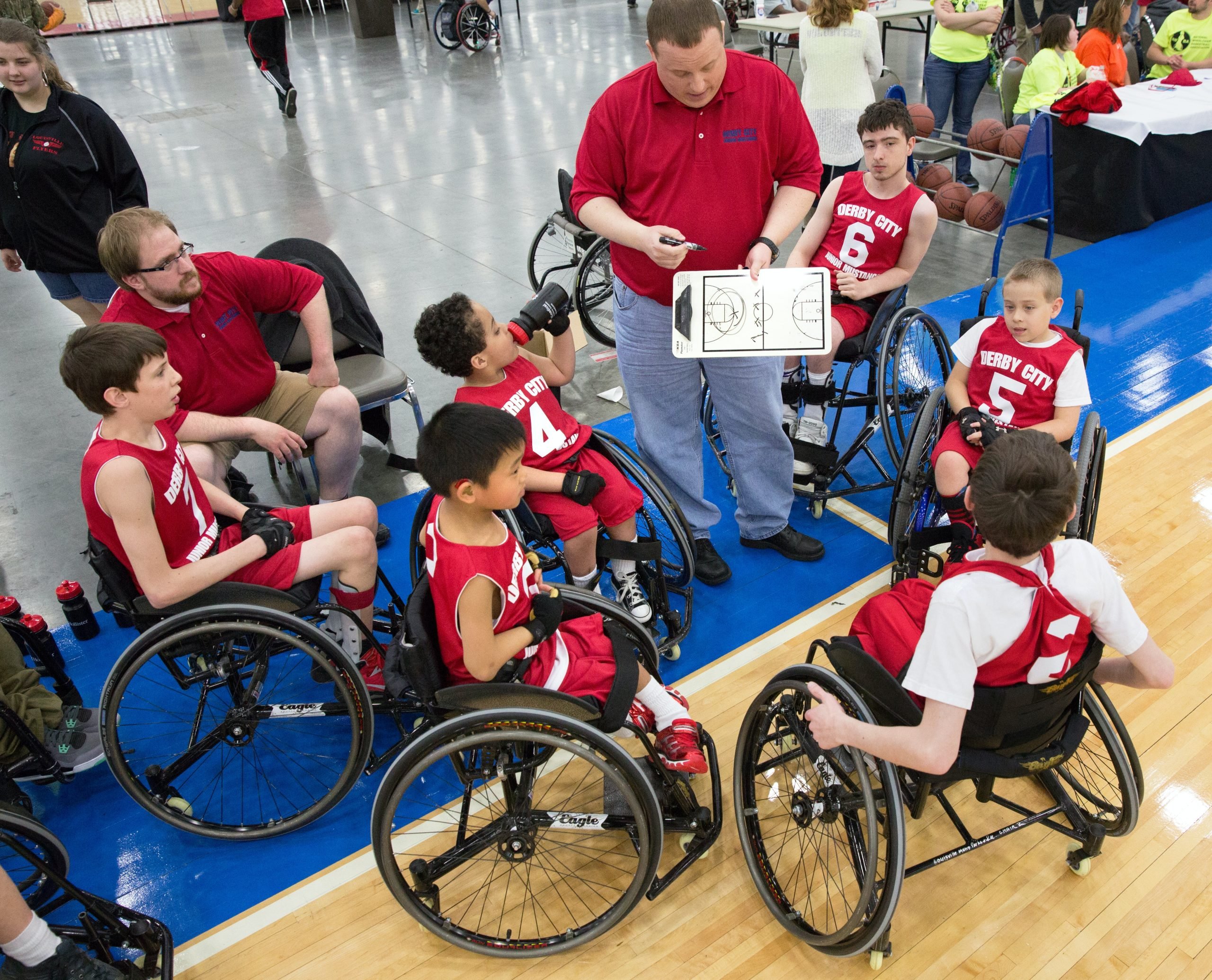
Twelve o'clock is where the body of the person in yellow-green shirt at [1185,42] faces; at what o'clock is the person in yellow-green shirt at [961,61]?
the person in yellow-green shirt at [961,61] is roughly at 2 o'clock from the person in yellow-green shirt at [1185,42].

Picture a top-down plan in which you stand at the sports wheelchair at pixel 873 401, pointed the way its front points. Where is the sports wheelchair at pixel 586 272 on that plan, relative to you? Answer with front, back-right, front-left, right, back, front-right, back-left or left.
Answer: right

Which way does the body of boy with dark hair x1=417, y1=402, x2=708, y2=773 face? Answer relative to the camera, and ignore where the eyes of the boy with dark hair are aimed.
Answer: to the viewer's right

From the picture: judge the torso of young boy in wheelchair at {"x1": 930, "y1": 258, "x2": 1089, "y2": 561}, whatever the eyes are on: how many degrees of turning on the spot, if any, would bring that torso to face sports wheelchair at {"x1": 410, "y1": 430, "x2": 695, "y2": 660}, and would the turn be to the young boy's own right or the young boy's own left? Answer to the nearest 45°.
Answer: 0° — they already face it

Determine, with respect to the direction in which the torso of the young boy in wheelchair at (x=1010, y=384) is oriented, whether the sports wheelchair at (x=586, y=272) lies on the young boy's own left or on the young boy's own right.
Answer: on the young boy's own right

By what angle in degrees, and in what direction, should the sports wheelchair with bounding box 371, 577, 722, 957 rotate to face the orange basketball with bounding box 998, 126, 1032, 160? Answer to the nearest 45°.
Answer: approximately 45° to its left

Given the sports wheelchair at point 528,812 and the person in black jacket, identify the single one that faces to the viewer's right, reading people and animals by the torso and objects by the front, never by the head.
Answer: the sports wheelchair

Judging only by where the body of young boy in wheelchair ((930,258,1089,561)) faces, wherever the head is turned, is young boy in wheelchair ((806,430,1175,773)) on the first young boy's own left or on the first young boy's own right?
on the first young boy's own left

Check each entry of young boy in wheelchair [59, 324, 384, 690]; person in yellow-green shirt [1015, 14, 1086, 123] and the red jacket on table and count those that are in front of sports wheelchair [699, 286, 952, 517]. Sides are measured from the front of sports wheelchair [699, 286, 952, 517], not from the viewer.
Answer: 1

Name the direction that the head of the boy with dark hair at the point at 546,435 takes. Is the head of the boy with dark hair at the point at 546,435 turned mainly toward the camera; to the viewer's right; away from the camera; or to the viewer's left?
to the viewer's right

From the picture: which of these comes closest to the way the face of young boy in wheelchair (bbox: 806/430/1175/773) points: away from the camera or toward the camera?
away from the camera

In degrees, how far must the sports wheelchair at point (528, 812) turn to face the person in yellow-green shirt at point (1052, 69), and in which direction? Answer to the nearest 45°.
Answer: approximately 45° to its left

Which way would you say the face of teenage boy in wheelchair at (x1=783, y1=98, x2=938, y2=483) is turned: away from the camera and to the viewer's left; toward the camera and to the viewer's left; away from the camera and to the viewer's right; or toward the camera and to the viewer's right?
toward the camera and to the viewer's left
